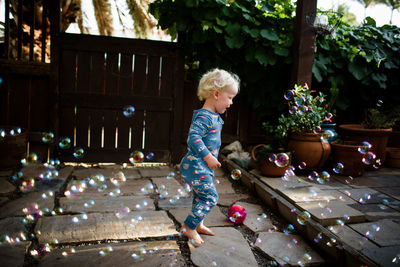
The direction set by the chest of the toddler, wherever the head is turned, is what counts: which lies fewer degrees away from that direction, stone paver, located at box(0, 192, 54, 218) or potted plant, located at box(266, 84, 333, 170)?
the potted plant

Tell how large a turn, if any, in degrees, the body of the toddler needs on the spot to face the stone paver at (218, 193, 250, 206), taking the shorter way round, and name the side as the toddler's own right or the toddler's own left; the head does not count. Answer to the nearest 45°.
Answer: approximately 90° to the toddler's own left

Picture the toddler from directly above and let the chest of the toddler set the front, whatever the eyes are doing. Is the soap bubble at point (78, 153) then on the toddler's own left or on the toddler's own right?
on the toddler's own left

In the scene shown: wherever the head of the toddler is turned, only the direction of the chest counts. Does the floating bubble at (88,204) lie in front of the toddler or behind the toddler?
behind

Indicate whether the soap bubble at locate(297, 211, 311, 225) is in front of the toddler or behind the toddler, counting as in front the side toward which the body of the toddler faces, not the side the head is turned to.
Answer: in front

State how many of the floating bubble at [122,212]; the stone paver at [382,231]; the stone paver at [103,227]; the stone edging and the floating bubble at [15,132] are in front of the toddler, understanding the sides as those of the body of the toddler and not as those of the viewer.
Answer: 2

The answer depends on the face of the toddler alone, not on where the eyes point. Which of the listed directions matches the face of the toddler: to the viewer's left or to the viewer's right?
to the viewer's right

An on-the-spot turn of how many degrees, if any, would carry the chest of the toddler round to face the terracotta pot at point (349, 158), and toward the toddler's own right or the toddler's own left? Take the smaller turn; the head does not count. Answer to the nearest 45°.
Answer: approximately 45° to the toddler's own left

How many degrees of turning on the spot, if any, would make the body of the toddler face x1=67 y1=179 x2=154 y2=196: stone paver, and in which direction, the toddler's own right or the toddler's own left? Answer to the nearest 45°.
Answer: approximately 135° to the toddler's own left

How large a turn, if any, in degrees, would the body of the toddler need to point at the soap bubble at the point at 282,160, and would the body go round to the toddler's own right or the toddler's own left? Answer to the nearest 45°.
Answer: approximately 45° to the toddler's own left

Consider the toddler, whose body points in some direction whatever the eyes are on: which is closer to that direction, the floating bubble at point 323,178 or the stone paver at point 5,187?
the floating bubble

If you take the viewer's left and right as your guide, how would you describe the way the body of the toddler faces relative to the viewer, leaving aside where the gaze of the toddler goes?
facing to the right of the viewer

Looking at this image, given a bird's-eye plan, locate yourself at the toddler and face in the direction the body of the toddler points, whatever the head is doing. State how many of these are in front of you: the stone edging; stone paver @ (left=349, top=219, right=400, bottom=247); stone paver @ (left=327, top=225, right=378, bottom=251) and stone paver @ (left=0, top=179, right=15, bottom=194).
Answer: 3

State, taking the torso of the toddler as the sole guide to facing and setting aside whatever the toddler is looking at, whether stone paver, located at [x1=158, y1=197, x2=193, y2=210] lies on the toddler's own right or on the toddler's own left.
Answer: on the toddler's own left

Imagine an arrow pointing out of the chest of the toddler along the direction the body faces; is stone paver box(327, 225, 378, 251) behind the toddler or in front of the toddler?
in front

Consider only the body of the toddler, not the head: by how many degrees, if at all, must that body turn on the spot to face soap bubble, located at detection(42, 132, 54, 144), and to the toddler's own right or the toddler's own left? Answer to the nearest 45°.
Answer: approximately 135° to the toddler's own left
